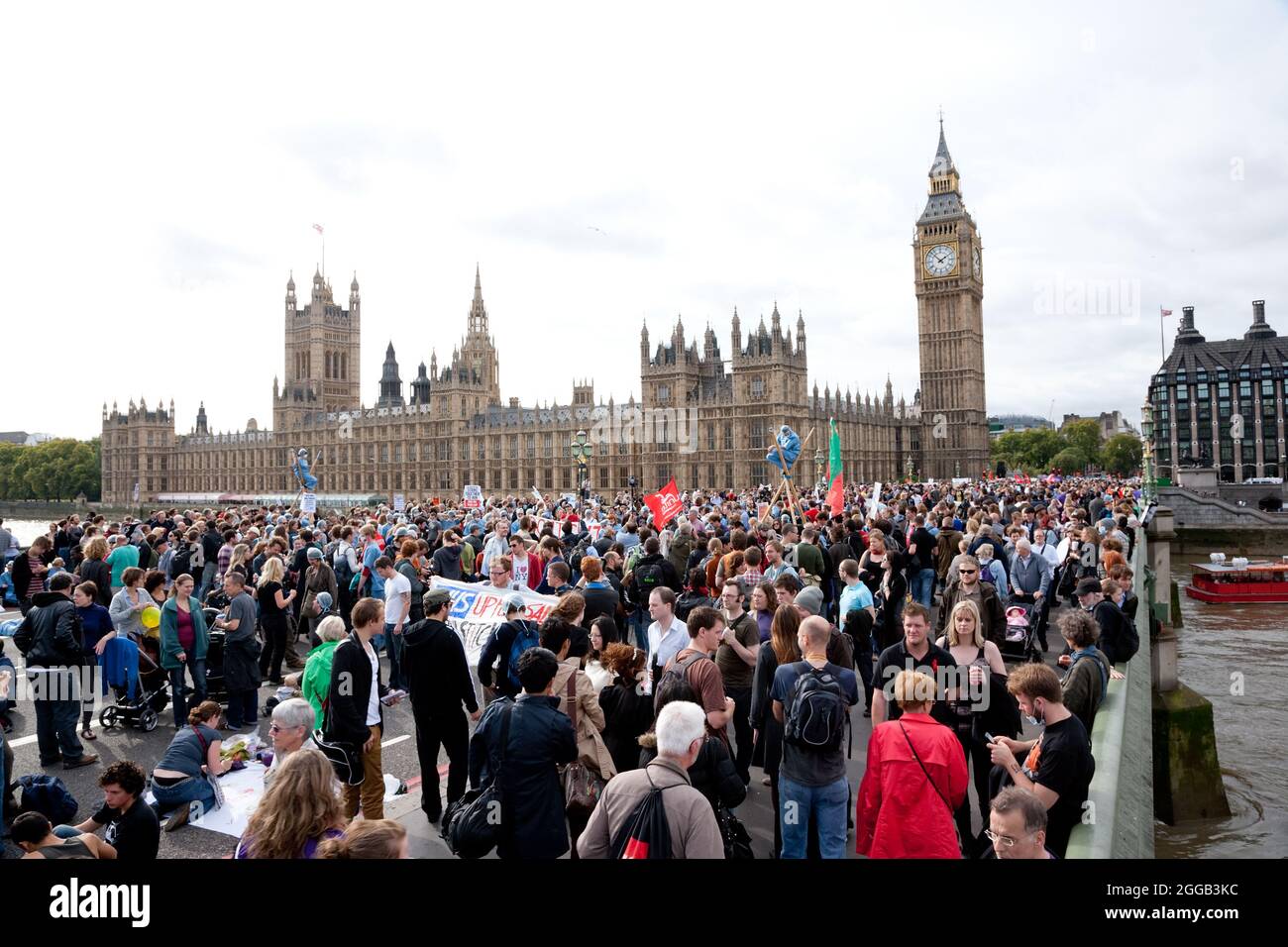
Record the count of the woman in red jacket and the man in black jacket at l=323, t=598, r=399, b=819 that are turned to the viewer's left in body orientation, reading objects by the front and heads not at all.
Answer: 0

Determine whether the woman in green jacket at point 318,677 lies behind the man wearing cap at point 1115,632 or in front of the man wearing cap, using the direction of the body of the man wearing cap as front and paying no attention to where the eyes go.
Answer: in front

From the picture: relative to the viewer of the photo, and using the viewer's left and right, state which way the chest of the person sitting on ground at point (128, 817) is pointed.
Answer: facing the viewer and to the left of the viewer

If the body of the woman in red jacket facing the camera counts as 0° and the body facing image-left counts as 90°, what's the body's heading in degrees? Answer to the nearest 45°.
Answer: approximately 180°

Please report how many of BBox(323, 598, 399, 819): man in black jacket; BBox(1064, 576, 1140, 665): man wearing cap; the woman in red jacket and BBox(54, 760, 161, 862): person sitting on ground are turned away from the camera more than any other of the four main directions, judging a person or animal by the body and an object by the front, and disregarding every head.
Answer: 1

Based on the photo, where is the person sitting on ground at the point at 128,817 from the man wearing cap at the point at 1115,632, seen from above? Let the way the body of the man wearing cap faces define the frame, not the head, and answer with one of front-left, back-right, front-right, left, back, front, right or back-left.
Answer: front-left

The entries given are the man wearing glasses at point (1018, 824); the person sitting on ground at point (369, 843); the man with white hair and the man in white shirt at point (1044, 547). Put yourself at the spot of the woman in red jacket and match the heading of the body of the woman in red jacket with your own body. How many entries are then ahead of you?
1

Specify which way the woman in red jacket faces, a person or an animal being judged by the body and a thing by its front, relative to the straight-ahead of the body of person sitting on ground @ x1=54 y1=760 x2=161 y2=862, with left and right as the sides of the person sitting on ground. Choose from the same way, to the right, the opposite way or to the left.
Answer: the opposite way
